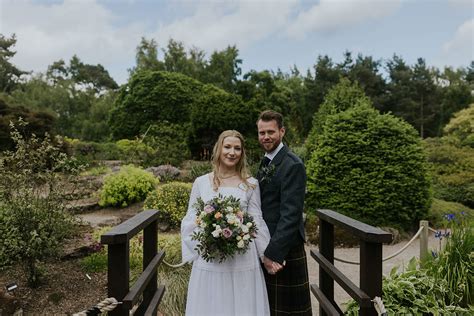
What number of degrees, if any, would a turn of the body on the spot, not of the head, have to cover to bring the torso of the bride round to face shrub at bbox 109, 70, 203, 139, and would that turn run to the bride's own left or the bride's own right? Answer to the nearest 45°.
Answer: approximately 180°

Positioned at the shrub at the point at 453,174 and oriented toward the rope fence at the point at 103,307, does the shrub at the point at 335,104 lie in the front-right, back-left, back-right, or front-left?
front-right

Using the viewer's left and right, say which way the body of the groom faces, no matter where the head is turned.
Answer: facing the viewer and to the left of the viewer

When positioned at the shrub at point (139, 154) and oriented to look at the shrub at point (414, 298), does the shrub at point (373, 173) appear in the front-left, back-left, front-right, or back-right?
front-left

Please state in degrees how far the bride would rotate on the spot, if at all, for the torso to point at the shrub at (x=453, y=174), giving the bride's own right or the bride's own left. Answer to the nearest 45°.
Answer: approximately 135° to the bride's own left

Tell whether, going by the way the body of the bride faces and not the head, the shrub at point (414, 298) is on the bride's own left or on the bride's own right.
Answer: on the bride's own left

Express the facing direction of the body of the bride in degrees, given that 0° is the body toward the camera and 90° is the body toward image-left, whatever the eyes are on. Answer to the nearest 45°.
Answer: approximately 0°

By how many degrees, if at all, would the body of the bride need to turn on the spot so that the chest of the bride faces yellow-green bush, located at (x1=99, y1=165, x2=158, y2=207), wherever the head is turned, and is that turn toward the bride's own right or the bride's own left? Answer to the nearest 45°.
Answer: approximately 180°

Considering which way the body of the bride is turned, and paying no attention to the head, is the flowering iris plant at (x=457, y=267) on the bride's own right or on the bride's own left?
on the bride's own left

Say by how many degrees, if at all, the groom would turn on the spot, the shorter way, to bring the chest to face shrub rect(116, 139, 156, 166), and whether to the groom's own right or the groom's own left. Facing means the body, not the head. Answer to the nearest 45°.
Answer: approximately 90° to the groom's own right

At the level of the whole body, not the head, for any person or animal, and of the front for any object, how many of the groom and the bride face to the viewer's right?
0

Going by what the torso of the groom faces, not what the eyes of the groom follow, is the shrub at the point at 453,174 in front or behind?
behind

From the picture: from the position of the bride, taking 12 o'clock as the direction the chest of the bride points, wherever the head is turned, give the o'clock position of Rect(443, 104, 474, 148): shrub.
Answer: The shrub is roughly at 7 o'clock from the bride.

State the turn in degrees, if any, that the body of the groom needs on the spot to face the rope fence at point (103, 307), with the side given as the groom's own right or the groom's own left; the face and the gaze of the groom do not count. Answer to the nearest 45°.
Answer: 0° — they already face it
